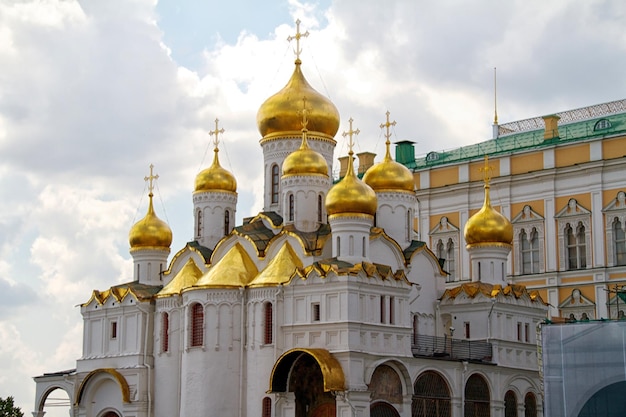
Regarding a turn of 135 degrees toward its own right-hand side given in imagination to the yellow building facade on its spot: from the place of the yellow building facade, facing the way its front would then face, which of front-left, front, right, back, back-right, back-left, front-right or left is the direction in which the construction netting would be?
back

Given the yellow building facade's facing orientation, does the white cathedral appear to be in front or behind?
in front

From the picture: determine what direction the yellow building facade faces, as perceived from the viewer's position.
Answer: facing the viewer and to the left of the viewer
